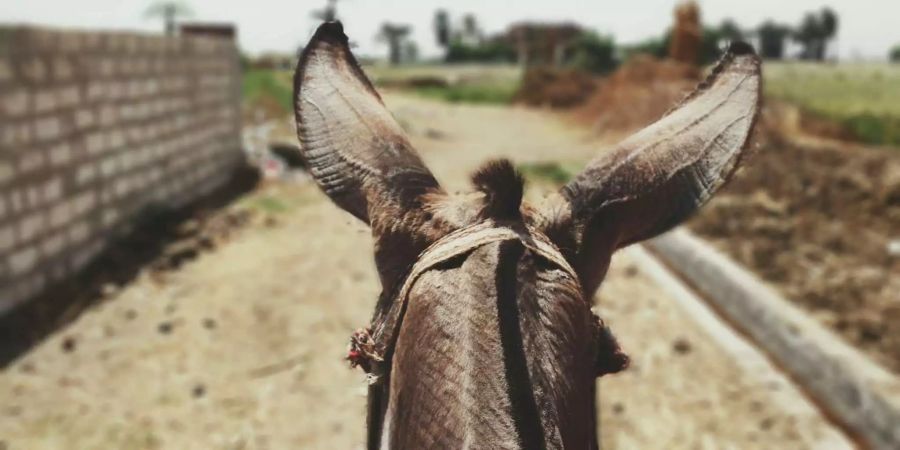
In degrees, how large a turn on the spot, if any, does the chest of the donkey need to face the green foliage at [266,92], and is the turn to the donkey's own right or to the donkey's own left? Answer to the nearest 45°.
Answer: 0° — it already faces it

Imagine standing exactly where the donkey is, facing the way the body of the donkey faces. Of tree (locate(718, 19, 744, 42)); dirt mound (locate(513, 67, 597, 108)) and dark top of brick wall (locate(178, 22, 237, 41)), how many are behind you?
0

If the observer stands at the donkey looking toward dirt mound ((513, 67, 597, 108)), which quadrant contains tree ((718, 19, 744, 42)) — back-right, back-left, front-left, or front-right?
front-right

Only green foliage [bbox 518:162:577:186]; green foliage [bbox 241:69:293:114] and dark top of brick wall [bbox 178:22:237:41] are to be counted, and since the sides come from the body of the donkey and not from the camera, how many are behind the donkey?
0

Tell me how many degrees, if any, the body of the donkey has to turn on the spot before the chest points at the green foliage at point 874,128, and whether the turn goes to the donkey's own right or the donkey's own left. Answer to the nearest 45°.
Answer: approximately 45° to the donkey's own right

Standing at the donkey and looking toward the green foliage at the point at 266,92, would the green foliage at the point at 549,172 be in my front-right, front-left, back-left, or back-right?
front-right

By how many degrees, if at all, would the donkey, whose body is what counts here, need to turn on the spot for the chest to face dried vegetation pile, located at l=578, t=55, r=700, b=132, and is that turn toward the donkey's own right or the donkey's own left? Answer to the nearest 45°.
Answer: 0° — it already faces it

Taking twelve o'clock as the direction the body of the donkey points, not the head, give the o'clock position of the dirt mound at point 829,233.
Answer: The dirt mound is roughly at 1 o'clock from the donkey.

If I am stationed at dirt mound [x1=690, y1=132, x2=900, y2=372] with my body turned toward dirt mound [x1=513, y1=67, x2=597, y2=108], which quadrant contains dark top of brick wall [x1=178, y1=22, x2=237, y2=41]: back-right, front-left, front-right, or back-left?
front-left

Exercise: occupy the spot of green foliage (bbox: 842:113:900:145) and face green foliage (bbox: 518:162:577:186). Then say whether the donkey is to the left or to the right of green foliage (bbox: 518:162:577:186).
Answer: left

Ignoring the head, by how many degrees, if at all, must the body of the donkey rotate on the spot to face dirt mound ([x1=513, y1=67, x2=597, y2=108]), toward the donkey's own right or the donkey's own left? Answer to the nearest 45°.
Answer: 0° — it already faces it

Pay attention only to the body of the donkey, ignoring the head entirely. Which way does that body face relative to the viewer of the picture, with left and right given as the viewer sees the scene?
facing away from the viewer

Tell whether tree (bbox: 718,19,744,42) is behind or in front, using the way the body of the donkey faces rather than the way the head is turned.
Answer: in front
